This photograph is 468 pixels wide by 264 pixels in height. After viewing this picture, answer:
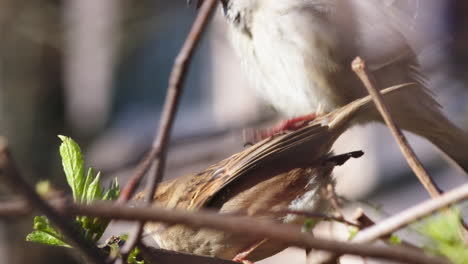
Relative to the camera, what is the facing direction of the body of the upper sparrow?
to the viewer's left

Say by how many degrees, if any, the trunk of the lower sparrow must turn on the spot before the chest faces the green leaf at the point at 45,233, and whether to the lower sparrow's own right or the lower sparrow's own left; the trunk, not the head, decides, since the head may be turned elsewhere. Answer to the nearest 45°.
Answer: approximately 45° to the lower sparrow's own left

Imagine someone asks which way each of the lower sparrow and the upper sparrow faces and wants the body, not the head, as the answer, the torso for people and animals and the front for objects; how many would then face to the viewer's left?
2

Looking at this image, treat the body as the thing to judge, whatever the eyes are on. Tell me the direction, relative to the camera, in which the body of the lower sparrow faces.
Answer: to the viewer's left

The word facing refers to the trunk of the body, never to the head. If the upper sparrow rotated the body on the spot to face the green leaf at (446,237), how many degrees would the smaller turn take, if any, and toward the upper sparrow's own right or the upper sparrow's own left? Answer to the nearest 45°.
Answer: approximately 90° to the upper sparrow's own left
